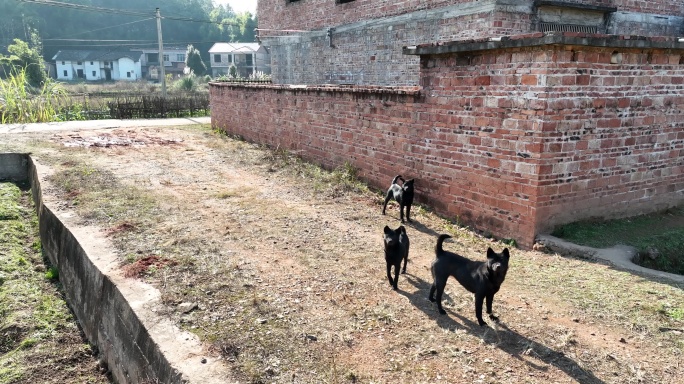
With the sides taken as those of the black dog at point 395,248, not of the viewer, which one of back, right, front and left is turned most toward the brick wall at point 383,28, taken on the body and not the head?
back

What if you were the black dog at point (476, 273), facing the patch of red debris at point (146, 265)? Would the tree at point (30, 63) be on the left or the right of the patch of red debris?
right

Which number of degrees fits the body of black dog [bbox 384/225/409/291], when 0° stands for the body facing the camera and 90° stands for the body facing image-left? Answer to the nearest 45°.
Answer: approximately 0°

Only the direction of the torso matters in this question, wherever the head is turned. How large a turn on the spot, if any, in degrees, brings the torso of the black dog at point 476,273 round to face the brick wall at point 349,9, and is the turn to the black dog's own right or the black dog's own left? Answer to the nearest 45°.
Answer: approximately 135° to the black dog's own left

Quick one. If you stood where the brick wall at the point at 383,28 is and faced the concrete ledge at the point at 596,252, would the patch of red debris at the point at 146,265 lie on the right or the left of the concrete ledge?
right

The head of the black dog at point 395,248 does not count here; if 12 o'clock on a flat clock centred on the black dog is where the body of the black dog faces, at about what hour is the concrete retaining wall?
The concrete retaining wall is roughly at 3 o'clock from the black dog.
